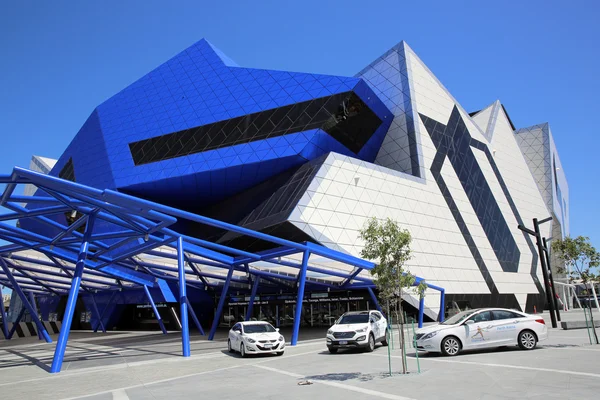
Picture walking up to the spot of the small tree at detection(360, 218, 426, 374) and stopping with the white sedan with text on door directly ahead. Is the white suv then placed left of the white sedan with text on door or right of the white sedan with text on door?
left

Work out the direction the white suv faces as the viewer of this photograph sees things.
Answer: facing the viewer and to the left of the viewer

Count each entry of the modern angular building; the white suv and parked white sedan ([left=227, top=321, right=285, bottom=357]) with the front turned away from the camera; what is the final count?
0

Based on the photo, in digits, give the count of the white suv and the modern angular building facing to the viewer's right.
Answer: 0

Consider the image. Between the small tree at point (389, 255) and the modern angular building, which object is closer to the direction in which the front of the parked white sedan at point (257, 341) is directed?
the small tree

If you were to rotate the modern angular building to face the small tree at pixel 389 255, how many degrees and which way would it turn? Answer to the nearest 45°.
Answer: approximately 45° to its left

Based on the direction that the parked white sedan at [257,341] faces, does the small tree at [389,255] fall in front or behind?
in front

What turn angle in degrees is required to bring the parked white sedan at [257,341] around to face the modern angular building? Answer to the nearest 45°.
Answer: approximately 135° to its left

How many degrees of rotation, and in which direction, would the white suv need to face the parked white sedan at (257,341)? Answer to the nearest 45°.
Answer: approximately 45° to its right

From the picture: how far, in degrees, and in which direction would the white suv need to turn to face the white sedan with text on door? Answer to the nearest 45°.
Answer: approximately 90° to its left

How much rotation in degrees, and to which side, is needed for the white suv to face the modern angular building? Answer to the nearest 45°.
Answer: approximately 135° to its right

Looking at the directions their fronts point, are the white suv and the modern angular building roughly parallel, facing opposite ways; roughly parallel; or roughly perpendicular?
roughly parallel

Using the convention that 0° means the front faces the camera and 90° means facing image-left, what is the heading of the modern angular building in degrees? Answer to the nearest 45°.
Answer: approximately 45°

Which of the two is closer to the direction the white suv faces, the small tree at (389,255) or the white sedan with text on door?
the small tree

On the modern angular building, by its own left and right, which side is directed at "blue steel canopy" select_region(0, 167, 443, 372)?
front

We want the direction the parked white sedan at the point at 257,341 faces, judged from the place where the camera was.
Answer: facing the viewer and to the right of the viewer
